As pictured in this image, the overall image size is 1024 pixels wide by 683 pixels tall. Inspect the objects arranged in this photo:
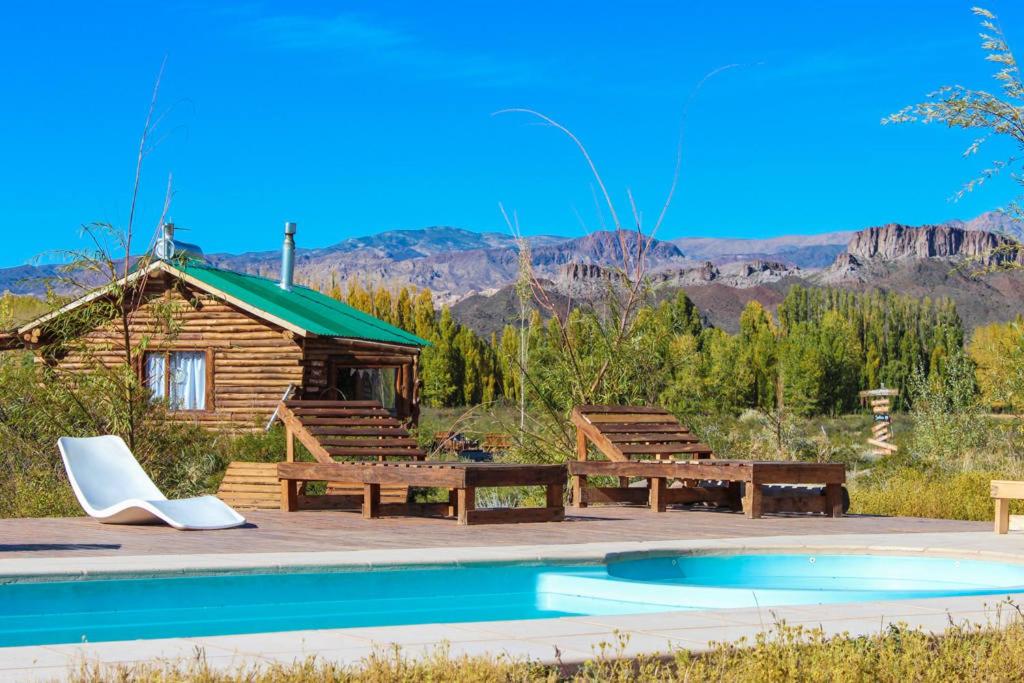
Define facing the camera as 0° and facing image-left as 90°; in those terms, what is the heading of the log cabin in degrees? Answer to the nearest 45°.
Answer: approximately 315°

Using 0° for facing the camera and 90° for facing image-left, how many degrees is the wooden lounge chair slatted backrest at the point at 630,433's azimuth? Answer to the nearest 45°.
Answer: approximately 315°

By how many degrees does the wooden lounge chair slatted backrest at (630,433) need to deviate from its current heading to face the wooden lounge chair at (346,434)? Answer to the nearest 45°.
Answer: approximately 135° to its right

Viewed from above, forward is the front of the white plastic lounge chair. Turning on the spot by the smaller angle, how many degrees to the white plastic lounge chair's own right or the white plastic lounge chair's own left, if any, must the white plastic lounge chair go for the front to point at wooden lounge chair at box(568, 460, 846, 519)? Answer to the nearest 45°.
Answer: approximately 45° to the white plastic lounge chair's own left

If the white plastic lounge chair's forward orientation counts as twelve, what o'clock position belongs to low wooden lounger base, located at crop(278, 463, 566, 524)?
The low wooden lounger base is roughly at 11 o'clock from the white plastic lounge chair.

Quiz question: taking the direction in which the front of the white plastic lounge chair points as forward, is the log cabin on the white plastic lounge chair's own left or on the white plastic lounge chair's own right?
on the white plastic lounge chair's own left

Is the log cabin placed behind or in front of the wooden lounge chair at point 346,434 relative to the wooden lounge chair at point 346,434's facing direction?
behind

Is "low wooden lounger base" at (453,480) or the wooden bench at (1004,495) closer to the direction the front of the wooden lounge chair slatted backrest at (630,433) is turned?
the wooden bench

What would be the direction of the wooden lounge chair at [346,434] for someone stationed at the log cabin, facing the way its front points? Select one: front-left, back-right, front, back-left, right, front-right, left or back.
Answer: front-right

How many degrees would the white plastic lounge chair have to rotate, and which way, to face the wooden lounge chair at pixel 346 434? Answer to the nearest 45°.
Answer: approximately 90° to its left
